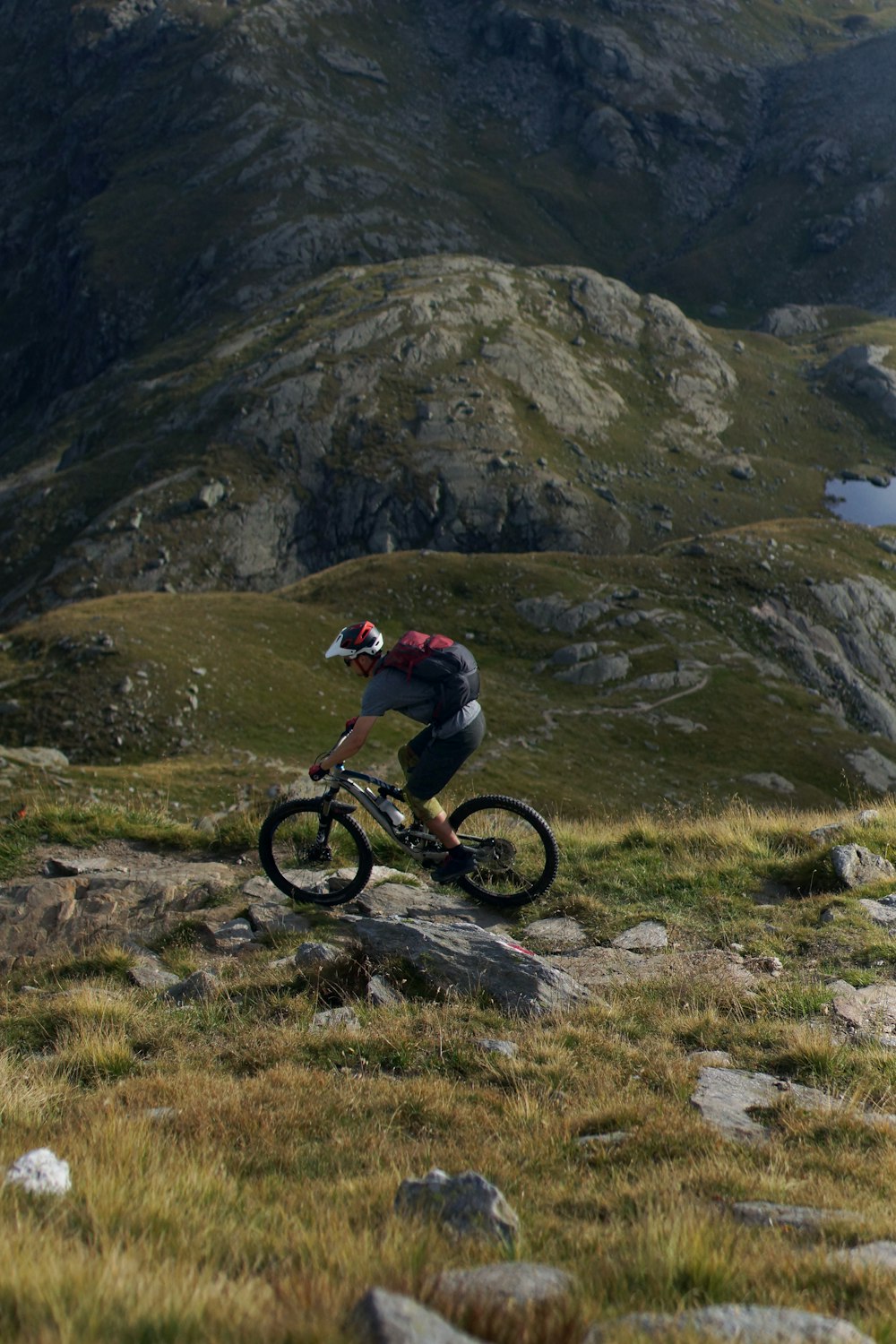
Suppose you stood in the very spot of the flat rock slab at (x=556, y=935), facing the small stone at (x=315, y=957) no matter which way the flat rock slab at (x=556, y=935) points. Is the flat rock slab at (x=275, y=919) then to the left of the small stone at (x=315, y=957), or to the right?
right

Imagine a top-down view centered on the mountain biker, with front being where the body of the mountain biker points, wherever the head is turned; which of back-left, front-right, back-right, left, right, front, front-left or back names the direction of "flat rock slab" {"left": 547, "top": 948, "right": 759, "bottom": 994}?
back-left

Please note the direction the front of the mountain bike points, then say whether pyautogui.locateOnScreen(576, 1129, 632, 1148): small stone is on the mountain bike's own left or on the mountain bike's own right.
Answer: on the mountain bike's own left

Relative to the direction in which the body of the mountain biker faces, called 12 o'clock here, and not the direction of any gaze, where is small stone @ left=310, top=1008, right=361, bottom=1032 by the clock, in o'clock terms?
The small stone is roughly at 9 o'clock from the mountain biker.

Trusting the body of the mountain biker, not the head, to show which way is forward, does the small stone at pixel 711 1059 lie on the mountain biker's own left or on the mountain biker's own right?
on the mountain biker's own left

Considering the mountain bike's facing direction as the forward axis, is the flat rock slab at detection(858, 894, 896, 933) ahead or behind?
behind

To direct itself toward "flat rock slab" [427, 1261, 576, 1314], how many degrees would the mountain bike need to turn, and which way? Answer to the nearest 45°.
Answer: approximately 90° to its left

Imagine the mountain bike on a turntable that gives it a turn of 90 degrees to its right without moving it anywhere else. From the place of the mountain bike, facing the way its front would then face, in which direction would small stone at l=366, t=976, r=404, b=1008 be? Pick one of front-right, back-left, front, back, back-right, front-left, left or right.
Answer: back

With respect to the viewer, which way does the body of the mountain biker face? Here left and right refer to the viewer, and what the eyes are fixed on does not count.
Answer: facing to the left of the viewer

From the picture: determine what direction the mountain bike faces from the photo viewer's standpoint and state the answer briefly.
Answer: facing to the left of the viewer

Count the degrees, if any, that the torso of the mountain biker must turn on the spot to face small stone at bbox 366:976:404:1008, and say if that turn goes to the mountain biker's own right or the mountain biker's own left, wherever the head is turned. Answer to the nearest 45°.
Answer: approximately 90° to the mountain biker's own left

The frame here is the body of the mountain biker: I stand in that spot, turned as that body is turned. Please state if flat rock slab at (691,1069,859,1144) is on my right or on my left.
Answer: on my left
